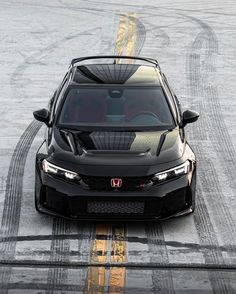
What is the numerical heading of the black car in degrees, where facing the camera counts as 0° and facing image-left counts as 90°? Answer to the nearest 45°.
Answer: approximately 0°
